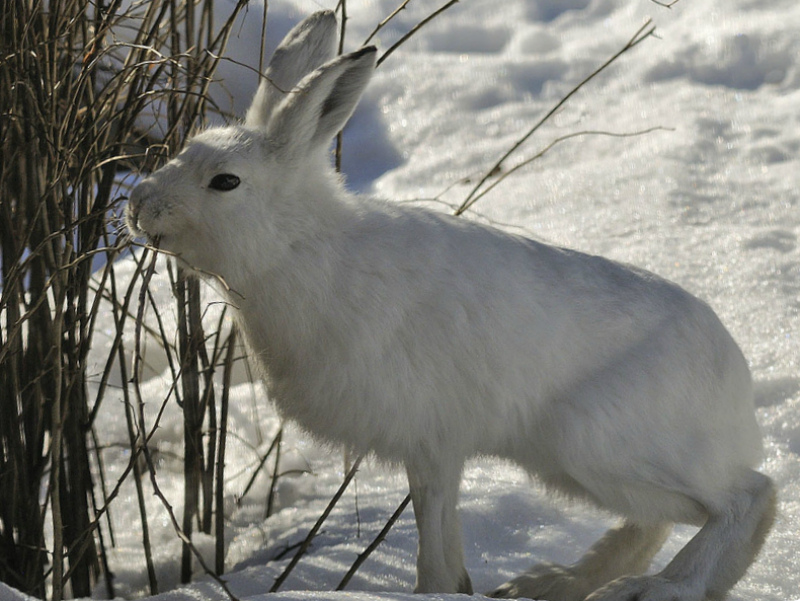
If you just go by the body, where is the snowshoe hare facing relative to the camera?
to the viewer's left
